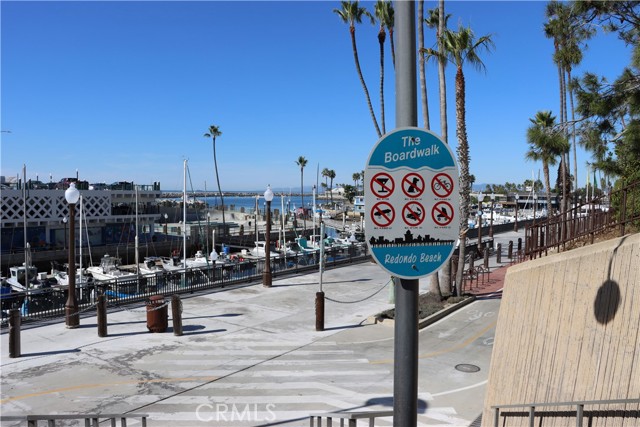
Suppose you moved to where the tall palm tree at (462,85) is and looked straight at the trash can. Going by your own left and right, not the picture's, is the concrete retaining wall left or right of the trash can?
left

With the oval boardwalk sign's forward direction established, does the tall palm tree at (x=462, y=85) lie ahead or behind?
behind

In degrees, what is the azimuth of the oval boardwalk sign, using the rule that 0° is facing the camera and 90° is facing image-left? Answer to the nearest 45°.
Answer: approximately 0°
